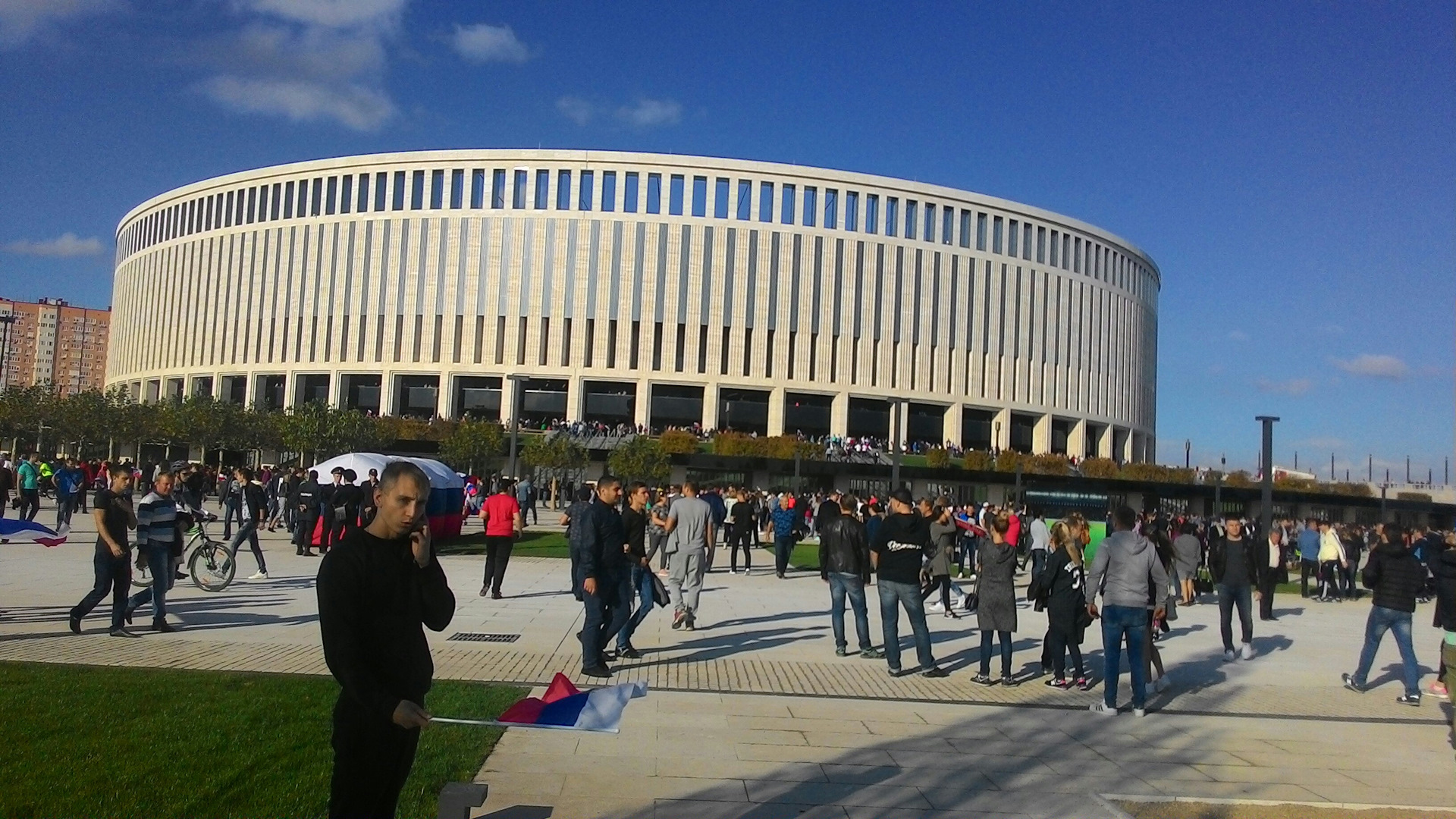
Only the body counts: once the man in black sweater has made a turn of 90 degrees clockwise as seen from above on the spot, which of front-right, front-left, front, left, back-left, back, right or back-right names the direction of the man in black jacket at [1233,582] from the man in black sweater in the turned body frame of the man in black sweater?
back

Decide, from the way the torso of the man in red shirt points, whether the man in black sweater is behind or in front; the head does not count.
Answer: behind

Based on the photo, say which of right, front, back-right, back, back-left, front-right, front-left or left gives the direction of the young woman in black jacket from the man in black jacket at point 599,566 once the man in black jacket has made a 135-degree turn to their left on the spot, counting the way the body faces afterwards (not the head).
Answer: right

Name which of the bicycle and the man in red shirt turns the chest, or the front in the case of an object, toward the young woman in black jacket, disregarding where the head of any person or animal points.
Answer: the bicycle

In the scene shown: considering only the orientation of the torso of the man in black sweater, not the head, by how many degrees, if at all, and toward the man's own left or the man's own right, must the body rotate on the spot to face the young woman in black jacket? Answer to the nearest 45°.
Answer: approximately 90° to the man's own left

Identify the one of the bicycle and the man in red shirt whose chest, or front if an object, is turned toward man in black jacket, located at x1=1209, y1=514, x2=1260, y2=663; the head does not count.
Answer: the bicycle

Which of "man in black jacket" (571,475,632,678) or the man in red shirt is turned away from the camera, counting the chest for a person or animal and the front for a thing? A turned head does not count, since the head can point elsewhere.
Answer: the man in red shirt

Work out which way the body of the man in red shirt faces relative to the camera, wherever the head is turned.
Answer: away from the camera

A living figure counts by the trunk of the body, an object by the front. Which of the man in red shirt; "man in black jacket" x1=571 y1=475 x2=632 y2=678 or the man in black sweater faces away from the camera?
the man in red shirt

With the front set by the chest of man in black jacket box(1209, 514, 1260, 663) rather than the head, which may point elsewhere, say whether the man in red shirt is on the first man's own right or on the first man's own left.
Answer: on the first man's own right

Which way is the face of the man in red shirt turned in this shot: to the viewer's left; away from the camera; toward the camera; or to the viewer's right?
away from the camera

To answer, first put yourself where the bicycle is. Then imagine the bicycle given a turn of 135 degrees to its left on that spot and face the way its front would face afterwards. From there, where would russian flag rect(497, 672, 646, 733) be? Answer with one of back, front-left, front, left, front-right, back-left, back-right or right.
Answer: back
